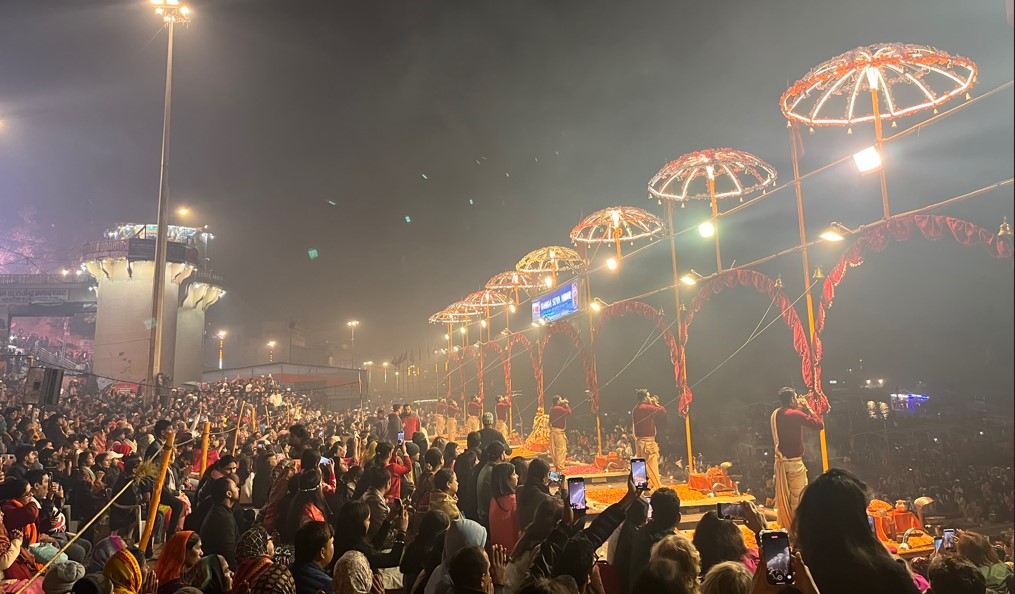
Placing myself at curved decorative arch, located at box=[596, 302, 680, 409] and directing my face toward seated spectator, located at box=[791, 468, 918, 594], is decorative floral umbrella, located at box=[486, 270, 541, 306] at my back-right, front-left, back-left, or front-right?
back-right

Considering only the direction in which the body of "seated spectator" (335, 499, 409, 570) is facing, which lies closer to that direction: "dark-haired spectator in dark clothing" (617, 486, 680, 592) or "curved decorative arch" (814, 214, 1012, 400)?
the curved decorative arch

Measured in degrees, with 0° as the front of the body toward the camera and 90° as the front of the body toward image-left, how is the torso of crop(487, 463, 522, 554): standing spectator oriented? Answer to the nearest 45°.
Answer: approximately 225°

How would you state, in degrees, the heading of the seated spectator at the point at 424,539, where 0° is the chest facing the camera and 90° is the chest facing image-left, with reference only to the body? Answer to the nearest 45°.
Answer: approximately 225°

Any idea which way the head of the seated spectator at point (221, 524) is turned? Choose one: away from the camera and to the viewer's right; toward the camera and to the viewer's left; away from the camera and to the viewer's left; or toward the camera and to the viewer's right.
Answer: away from the camera and to the viewer's right

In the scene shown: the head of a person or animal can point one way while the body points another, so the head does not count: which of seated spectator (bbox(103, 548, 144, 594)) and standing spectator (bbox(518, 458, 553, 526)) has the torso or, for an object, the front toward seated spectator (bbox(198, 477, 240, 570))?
seated spectator (bbox(103, 548, 144, 594))

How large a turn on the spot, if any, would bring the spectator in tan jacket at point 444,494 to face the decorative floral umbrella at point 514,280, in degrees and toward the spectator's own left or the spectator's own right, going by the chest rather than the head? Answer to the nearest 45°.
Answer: approximately 45° to the spectator's own left

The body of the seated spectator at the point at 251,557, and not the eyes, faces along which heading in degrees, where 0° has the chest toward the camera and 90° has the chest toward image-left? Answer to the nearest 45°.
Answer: approximately 225°

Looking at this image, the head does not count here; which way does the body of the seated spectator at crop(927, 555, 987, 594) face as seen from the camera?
away from the camera

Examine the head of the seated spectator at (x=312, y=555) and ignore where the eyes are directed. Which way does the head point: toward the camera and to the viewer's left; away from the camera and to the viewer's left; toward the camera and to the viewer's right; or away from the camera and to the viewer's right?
away from the camera and to the viewer's right

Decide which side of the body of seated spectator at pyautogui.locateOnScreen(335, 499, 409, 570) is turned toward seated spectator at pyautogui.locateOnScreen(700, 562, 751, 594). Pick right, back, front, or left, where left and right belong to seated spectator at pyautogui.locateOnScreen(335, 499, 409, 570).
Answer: right
